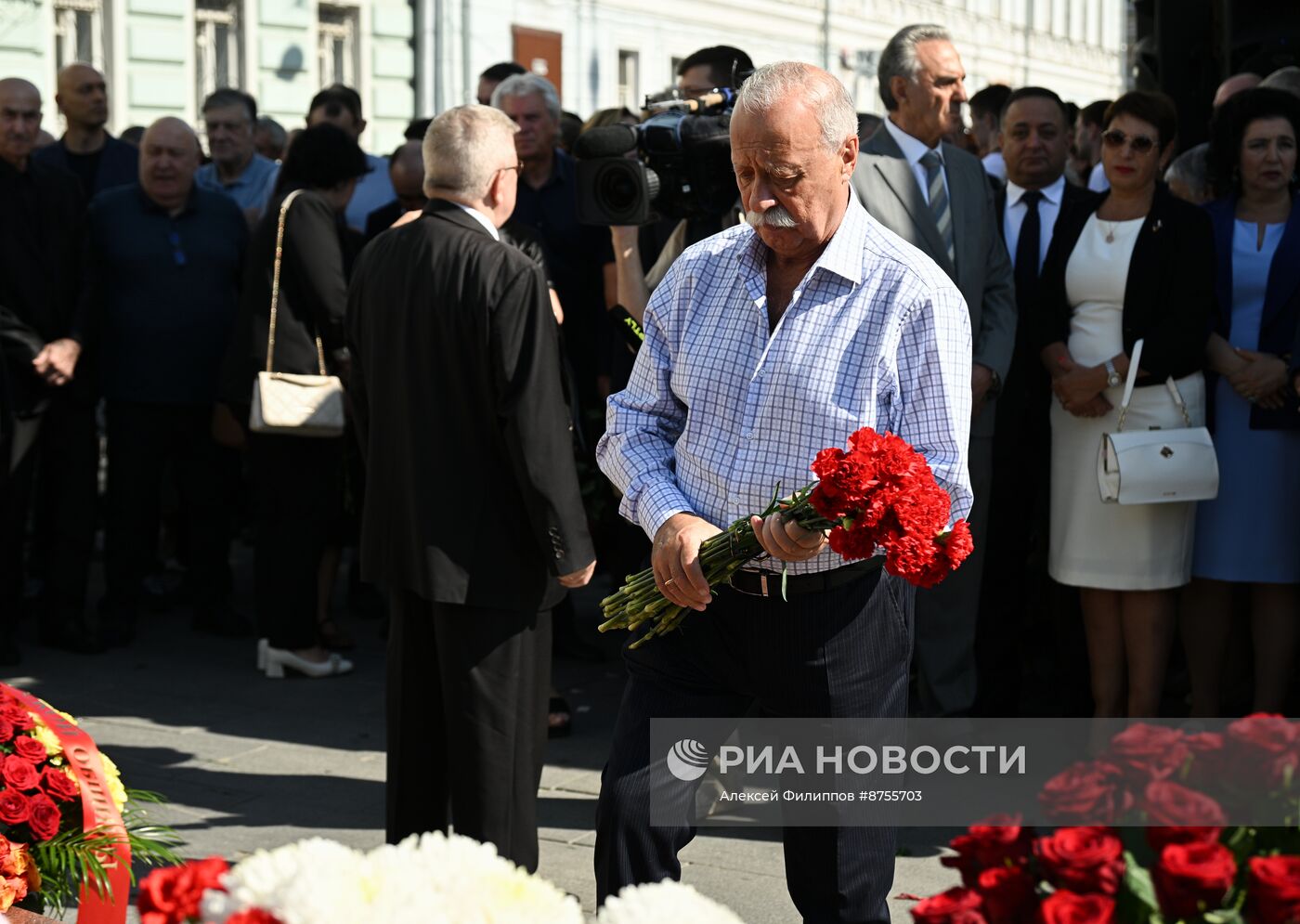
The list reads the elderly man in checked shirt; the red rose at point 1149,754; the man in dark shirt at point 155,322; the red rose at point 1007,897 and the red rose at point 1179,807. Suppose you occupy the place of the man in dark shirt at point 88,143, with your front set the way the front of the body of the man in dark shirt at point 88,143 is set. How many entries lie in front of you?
5

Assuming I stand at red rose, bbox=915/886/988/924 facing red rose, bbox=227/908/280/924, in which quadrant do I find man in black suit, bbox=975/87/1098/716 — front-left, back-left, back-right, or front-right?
back-right

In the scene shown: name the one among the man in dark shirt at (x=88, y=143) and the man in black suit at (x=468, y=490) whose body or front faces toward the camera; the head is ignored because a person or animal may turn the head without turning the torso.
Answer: the man in dark shirt

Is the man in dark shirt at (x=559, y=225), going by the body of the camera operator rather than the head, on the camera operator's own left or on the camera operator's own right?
on the camera operator's own right

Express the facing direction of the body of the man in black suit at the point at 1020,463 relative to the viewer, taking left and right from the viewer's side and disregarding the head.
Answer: facing the viewer

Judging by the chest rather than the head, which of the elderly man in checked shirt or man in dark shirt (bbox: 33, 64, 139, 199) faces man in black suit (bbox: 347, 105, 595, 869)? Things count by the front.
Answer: the man in dark shirt

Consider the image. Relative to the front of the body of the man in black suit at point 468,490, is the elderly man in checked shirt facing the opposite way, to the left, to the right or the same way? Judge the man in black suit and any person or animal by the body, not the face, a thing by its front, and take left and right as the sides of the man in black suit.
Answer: the opposite way

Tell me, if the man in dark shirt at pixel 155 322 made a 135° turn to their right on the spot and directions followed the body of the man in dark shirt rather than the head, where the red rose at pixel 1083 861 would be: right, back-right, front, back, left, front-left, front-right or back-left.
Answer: back-left

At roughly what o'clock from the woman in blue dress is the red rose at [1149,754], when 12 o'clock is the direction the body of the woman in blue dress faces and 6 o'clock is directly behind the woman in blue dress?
The red rose is roughly at 12 o'clock from the woman in blue dress.

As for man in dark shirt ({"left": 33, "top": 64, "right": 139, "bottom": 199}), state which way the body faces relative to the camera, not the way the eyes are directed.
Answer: toward the camera

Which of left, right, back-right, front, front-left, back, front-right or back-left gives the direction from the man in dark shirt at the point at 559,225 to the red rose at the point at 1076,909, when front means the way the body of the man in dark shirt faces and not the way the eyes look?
front-left

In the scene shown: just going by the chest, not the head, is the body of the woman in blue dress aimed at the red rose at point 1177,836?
yes

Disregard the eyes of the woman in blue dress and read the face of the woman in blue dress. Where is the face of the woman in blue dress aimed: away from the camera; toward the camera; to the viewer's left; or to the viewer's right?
toward the camera

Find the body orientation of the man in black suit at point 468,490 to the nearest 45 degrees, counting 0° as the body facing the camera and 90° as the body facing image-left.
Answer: approximately 225°

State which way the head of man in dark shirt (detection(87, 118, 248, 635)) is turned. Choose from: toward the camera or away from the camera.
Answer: toward the camera

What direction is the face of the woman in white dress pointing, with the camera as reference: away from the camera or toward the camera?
toward the camera

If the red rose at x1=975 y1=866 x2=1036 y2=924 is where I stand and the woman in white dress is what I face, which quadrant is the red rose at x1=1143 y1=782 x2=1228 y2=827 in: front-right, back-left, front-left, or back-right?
front-right

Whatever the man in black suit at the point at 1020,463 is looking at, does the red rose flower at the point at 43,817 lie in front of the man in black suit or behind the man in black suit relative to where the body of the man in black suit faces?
in front

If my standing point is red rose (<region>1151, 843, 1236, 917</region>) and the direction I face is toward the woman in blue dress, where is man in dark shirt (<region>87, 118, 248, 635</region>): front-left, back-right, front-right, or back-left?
front-left

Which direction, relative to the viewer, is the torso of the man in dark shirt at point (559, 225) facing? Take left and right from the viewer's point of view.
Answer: facing the viewer and to the left of the viewer

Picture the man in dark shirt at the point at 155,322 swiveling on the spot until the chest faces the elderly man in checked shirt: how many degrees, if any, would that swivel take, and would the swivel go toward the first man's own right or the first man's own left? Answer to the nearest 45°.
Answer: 0° — they already face them

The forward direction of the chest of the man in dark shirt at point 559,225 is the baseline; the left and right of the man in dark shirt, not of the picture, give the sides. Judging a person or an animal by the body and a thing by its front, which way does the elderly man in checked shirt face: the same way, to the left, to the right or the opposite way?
the same way

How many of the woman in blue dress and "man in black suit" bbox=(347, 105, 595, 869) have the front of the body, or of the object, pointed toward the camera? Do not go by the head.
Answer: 1
